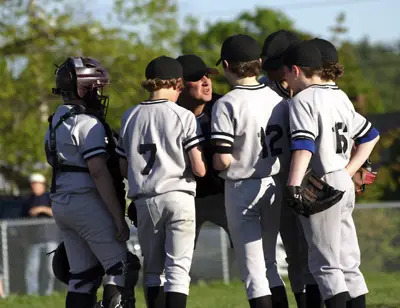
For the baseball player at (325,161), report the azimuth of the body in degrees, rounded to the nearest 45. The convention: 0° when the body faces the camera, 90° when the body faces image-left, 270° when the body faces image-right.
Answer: approximately 135°

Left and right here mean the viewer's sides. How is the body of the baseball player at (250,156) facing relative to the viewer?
facing away from the viewer and to the left of the viewer

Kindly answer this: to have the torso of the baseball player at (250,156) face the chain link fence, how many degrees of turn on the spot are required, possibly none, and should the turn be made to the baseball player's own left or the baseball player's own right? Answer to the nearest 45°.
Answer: approximately 45° to the baseball player's own right

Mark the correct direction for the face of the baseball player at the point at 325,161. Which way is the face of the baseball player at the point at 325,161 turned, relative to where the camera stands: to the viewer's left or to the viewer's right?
to the viewer's left

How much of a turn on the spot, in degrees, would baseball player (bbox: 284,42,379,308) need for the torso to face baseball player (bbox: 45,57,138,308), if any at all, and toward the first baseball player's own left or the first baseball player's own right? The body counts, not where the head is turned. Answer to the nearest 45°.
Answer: approximately 45° to the first baseball player's own left
